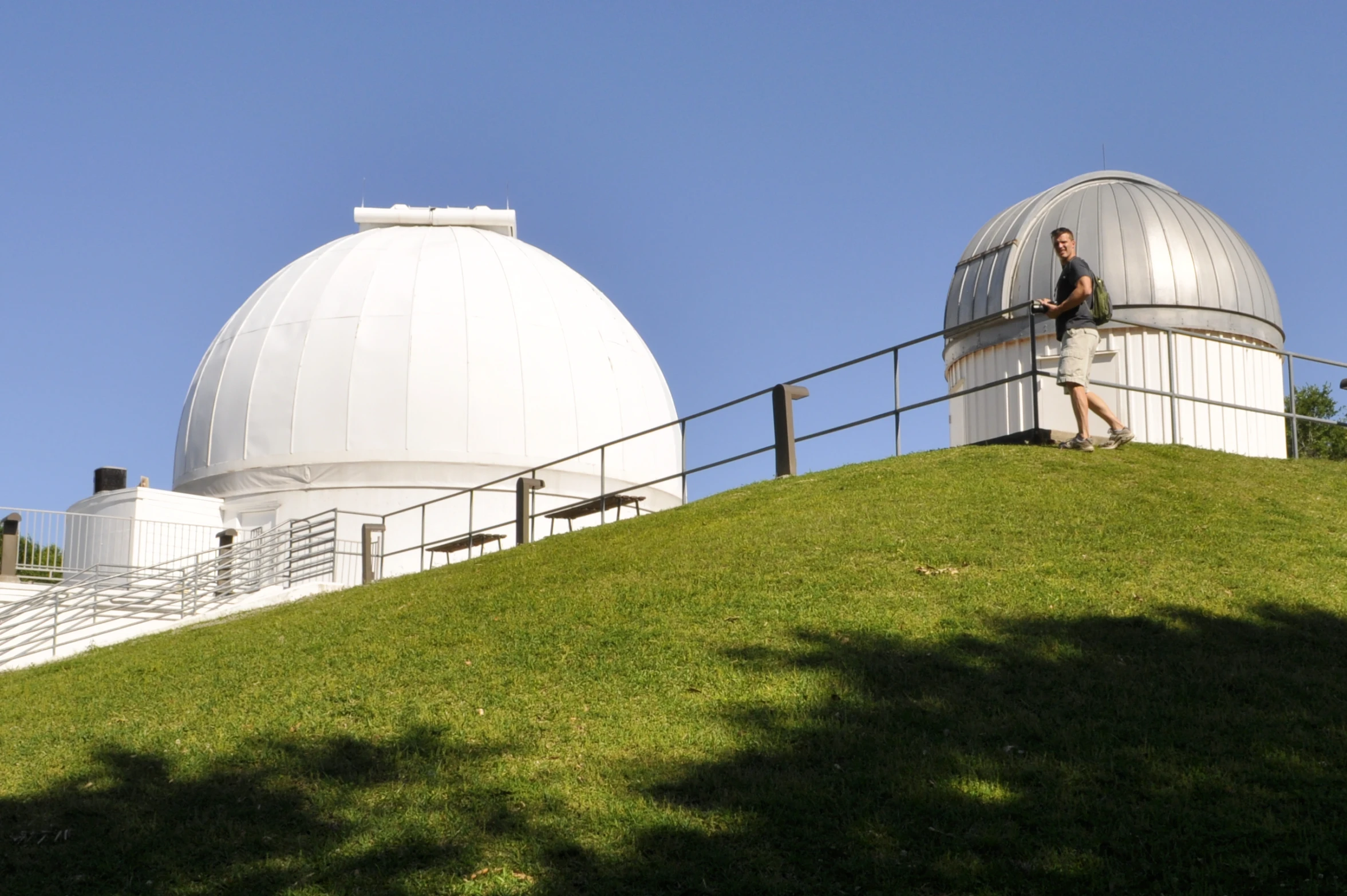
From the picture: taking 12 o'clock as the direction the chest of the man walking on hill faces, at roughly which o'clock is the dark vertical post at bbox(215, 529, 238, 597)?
The dark vertical post is roughly at 1 o'clock from the man walking on hill.

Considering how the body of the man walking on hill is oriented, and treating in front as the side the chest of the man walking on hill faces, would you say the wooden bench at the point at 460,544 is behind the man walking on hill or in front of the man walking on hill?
in front

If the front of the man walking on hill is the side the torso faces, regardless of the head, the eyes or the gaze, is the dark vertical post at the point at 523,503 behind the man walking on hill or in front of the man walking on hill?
in front

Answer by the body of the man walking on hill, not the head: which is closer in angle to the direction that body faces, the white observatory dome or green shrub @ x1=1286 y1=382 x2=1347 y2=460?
the white observatory dome

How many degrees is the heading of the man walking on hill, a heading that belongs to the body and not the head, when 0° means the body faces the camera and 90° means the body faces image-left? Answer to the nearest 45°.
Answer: approximately 90°

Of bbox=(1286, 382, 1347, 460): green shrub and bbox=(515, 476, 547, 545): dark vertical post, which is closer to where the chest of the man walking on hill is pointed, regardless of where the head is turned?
the dark vertical post
